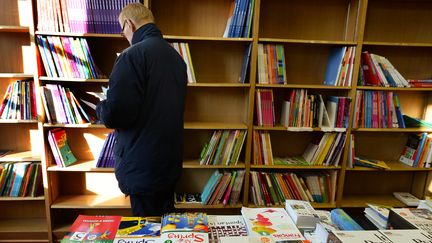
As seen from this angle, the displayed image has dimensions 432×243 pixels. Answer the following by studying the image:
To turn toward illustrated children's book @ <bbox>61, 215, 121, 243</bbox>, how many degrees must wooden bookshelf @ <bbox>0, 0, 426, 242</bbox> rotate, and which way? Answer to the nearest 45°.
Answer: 0° — it already faces it

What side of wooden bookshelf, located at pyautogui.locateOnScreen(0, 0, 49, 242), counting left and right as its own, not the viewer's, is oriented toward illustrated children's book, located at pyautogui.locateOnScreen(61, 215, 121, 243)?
front

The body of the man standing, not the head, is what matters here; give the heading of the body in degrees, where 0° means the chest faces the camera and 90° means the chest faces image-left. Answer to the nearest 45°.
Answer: approximately 135°

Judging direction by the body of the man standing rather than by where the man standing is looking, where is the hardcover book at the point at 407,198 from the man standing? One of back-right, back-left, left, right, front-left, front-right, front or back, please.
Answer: back-right

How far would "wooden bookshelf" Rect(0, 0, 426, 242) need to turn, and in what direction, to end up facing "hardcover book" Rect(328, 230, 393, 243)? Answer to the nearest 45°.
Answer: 0° — it already faces it

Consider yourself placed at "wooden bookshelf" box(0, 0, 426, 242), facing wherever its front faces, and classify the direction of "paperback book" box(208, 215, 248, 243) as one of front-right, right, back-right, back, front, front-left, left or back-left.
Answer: front

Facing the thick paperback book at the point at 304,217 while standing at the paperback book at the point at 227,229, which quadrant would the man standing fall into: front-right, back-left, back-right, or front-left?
back-left

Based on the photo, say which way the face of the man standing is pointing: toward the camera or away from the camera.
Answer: away from the camera

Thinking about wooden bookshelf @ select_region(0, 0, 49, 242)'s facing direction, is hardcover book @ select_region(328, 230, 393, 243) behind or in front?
in front

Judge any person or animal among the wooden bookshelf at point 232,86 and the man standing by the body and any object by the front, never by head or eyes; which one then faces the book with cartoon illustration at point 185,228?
the wooden bookshelf

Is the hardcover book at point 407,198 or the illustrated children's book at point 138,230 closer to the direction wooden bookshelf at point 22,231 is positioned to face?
the illustrated children's book

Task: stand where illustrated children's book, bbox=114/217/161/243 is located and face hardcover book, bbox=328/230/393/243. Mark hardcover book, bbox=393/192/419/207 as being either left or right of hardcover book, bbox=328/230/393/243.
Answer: left

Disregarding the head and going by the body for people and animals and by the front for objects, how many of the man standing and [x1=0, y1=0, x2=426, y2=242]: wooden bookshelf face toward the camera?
1

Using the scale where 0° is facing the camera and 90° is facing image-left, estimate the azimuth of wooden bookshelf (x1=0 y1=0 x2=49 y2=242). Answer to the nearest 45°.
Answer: approximately 0°

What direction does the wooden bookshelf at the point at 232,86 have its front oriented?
toward the camera
